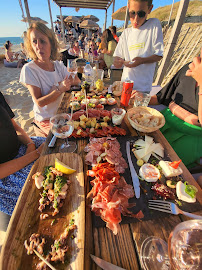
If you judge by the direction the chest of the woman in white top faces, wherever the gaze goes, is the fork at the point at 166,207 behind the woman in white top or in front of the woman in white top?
in front

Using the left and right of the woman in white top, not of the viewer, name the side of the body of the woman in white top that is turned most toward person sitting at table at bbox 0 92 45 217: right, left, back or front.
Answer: right

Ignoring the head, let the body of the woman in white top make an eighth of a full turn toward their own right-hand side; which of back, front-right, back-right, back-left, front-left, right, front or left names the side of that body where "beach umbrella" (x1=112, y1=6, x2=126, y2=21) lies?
back-left

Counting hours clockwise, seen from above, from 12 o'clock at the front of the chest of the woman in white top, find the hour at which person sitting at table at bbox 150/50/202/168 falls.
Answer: The person sitting at table is roughly at 12 o'clock from the woman in white top.

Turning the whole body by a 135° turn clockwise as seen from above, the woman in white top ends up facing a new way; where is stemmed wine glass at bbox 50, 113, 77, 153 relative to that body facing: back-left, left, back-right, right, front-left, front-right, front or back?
left

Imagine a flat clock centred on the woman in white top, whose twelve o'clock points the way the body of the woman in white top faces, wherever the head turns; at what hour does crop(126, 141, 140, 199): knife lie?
The knife is roughly at 1 o'clock from the woman in white top.

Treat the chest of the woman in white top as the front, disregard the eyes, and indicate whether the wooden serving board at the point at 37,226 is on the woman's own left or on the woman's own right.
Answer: on the woman's own right

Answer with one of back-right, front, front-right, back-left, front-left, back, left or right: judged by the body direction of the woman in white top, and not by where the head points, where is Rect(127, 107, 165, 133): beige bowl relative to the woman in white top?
front

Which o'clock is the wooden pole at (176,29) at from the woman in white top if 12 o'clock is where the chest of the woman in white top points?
The wooden pole is roughly at 10 o'clock from the woman in white top.

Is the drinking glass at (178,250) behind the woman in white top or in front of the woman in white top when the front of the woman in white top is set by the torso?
in front

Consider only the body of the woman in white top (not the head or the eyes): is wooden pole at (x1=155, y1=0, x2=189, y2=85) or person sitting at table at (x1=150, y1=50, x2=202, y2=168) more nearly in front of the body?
the person sitting at table

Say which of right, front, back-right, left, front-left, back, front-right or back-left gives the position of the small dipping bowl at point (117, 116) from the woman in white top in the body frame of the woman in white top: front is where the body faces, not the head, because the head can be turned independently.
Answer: front

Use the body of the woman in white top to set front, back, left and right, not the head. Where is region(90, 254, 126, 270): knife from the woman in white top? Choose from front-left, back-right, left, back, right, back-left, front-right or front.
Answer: front-right

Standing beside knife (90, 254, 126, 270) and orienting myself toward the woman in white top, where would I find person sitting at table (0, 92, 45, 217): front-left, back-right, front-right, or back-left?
front-left

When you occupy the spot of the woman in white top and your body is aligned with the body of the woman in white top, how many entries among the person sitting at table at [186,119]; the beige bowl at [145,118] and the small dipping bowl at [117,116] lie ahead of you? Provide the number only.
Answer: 3

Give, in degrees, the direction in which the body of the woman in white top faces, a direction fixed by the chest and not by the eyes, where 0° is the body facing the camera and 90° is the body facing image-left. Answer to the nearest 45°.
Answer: approximately 315°
